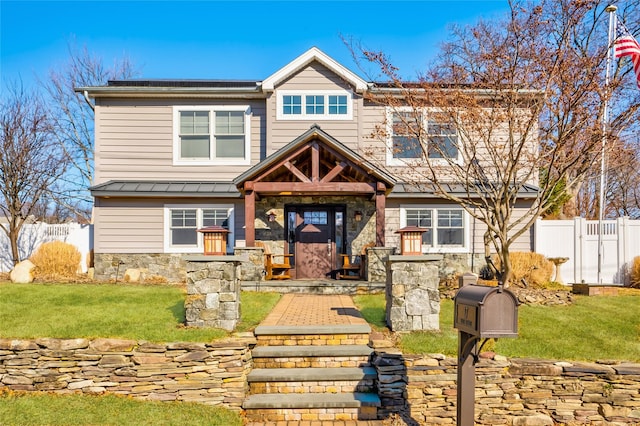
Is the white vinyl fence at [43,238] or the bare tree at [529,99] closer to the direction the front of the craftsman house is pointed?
the bare tree

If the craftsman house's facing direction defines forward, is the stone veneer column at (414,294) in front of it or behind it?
in front

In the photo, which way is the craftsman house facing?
toward the camera

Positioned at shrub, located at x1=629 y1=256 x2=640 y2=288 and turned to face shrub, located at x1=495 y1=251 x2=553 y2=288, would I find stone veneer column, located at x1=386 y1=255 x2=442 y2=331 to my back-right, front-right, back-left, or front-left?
front-left

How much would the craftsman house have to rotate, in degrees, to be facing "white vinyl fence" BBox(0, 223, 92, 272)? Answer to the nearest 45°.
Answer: approximately 90° to its right

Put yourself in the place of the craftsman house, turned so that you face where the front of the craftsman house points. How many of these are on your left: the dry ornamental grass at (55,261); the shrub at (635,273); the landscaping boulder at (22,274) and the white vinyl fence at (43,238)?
1

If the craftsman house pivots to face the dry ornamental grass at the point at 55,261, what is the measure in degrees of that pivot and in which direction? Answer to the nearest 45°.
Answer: approximately 90° to its right

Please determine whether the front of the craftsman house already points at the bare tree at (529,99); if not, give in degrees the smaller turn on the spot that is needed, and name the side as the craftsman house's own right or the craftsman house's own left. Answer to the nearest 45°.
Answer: approximately 45° to the craftsman house's own left

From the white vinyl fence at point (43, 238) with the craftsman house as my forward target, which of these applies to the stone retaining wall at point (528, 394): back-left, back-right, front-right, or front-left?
front-right

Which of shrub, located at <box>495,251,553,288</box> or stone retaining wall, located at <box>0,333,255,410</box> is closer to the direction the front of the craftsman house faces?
the stone retaining wall
